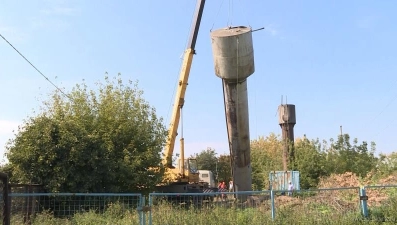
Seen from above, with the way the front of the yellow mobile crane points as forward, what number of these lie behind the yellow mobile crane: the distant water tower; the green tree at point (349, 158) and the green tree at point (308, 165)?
0

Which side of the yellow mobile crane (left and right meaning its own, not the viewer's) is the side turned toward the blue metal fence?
right

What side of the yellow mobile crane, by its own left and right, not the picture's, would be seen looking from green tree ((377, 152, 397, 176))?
front

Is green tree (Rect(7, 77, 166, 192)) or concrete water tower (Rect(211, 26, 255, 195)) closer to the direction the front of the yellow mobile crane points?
the concrete water tower

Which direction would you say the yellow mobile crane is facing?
to the viewer's right

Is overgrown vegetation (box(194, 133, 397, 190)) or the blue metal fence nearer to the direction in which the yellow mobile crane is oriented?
the overgrown vegetation

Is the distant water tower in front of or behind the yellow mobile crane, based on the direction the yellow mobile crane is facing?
in front

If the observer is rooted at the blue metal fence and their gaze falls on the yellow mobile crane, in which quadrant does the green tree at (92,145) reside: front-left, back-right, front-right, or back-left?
front-left

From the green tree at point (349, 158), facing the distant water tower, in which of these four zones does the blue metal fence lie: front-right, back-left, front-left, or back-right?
back-left

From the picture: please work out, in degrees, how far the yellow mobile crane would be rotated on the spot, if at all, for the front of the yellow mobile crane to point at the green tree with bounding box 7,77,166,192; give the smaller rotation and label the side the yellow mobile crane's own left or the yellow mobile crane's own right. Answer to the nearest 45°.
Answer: approximately 135° to the yellow mobile crane's own right

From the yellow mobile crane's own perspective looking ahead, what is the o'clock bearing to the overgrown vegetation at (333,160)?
The overgrown vegetation is roughly at 11 o'clock from the yellow mobile crane.

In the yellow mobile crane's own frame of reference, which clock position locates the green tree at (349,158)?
The green tree is roughly at 11 o'clock from the yellow mobile crane.

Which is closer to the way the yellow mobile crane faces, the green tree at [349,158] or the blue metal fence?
the green tree
